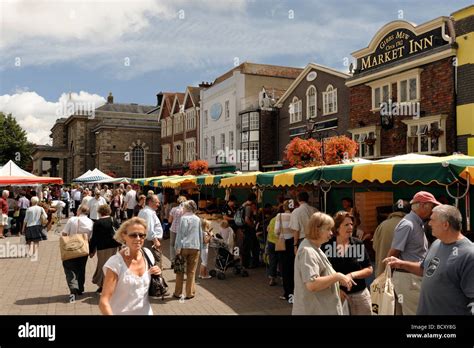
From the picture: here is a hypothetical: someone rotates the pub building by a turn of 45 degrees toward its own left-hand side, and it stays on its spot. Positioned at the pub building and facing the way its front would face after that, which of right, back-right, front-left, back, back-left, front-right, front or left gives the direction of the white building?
back-right

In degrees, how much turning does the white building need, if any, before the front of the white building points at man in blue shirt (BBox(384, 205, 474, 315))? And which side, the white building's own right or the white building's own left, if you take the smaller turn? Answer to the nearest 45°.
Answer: approximately 45° to the white building's own left

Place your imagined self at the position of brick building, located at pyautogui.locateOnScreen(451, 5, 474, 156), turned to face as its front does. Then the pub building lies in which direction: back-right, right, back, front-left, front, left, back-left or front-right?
right

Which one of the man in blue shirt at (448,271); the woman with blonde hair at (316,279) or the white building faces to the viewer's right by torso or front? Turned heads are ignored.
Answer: the woman with blonde hair

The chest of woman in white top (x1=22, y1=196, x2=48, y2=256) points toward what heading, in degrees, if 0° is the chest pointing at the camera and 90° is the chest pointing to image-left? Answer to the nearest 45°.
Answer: approximately 180°

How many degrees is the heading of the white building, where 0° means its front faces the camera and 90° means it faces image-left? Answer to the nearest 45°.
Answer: approximately 45°

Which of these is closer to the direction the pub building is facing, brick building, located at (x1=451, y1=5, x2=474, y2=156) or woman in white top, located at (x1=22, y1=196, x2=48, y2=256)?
the woman in white top
